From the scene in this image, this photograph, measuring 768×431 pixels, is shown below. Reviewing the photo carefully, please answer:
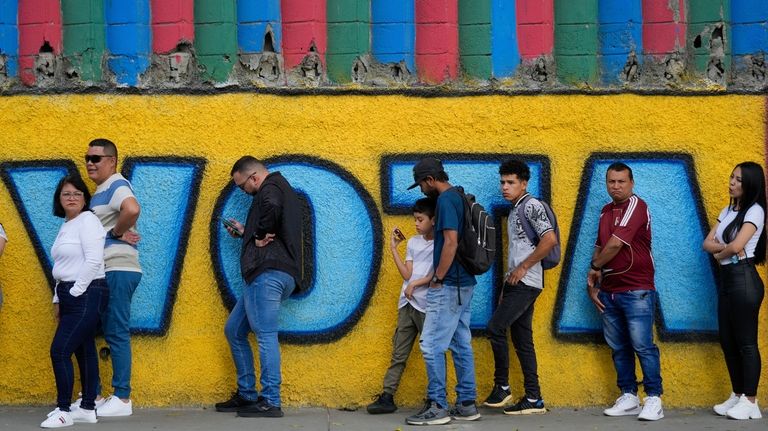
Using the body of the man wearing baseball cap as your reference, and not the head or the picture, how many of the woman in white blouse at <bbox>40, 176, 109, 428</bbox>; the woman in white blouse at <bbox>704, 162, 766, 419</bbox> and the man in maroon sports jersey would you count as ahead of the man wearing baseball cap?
1

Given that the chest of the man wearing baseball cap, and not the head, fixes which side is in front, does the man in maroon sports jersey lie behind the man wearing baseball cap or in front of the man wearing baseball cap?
behind

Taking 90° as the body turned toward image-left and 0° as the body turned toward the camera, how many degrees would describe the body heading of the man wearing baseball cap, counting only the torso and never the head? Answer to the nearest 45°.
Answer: approximately 90°

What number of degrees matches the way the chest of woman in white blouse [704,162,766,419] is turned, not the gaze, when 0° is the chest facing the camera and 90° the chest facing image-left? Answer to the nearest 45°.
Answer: approximately 45°

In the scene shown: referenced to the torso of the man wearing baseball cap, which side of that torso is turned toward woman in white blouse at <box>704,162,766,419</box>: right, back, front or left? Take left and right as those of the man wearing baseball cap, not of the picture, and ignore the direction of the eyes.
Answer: back

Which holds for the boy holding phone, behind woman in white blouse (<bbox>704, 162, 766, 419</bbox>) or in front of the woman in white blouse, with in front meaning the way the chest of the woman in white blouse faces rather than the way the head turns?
in front

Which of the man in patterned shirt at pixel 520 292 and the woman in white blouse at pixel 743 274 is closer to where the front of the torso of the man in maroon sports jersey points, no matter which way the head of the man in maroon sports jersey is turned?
the man in patterned shirt

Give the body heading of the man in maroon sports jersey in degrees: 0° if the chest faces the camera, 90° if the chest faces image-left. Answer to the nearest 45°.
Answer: approximately 45°

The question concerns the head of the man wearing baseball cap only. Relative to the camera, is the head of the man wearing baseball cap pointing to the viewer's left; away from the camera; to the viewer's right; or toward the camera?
to the viewer's left
